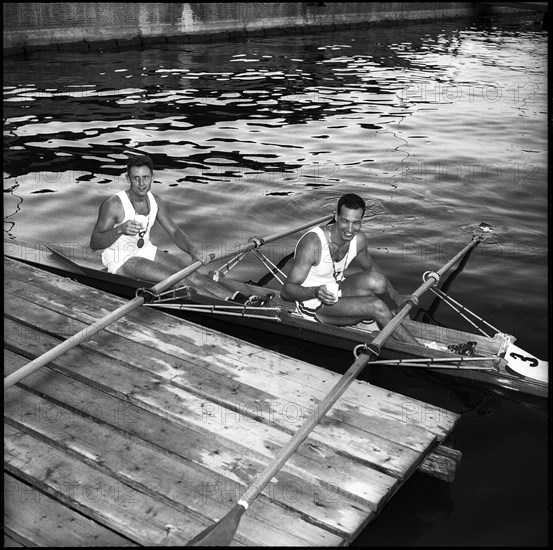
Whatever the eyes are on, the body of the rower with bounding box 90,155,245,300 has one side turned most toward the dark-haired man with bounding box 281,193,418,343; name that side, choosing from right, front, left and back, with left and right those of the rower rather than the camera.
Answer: front

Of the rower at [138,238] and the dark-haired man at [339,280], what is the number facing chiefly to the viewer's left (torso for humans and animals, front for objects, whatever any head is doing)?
0

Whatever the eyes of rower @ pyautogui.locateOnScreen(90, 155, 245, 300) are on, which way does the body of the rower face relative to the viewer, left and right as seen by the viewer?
facing the viewer and to the right of the viewer

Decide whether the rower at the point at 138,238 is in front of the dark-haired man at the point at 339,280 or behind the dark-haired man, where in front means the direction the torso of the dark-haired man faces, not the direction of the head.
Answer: behind
